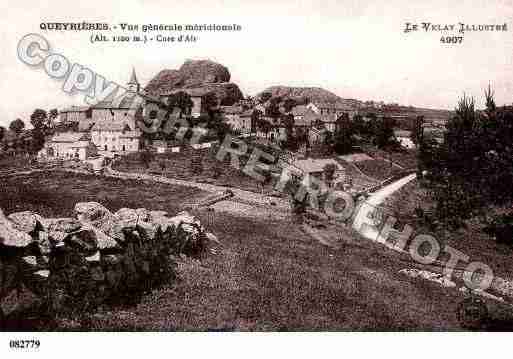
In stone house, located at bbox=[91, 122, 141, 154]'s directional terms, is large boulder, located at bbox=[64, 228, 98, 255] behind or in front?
in front

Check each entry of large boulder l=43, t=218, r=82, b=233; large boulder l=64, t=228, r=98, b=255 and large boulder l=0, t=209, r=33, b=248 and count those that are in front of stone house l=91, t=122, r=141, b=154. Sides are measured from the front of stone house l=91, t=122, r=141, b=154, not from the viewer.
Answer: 3

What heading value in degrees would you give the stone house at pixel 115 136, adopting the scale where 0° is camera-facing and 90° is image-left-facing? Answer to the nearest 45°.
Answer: approximately 0°

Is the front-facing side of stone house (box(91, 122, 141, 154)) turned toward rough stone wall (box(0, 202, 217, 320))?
yes

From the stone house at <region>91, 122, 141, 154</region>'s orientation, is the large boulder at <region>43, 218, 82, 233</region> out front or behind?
out front
